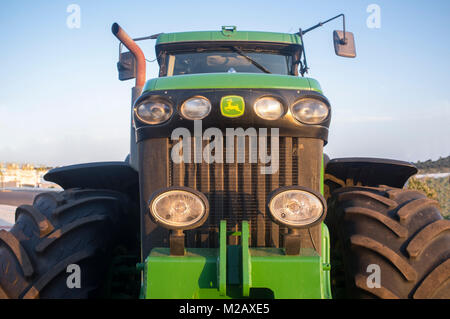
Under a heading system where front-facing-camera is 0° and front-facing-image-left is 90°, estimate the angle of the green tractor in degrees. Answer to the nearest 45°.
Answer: approximately 0°
